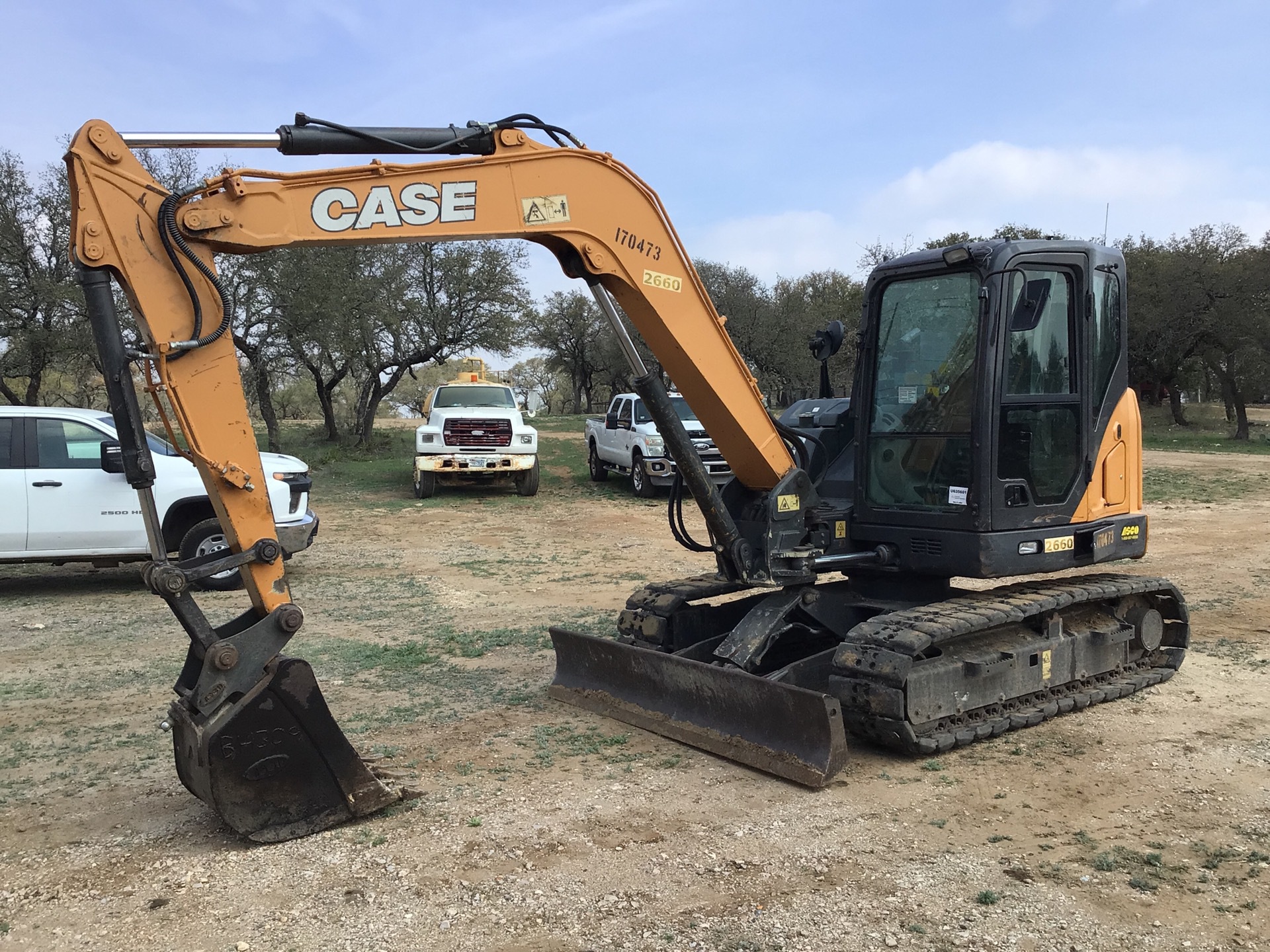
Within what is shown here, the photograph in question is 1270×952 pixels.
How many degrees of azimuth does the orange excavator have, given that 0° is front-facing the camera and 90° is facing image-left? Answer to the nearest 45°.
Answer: approximately 45°

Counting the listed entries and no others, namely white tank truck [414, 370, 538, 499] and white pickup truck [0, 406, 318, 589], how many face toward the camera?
1

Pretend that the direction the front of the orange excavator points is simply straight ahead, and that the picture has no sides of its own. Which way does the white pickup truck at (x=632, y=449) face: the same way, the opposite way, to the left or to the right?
to the left

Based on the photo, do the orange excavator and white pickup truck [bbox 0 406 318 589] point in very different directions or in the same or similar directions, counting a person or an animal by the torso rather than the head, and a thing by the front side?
very different directions

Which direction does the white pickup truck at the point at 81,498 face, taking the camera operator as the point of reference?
facing to the right of the viewer

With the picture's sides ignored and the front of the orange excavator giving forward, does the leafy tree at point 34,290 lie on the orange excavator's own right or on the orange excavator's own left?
on the orange excavator's own right

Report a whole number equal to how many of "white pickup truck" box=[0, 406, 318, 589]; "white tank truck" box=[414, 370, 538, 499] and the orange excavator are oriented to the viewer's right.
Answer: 1

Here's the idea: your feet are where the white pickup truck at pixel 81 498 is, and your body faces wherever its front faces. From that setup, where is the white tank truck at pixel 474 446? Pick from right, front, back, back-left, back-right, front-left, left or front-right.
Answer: front-left

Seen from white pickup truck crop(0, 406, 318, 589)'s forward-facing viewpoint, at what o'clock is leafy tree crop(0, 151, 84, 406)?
The leafy tree is roughly at 9 o'clock from the white pickup truck.
